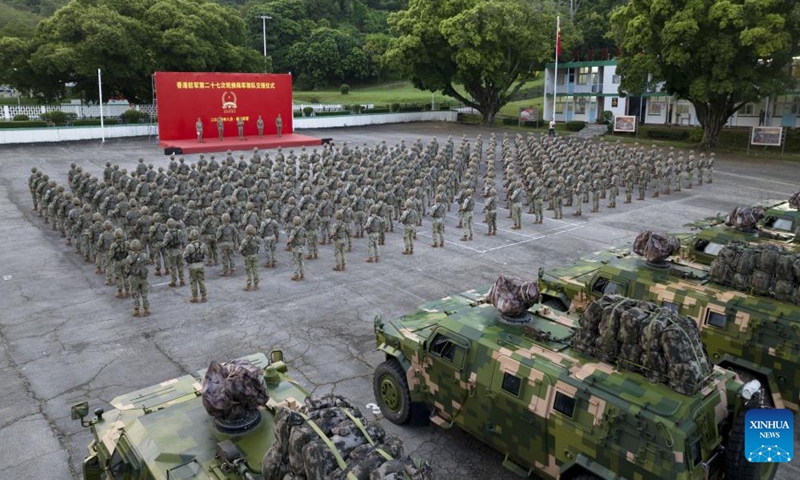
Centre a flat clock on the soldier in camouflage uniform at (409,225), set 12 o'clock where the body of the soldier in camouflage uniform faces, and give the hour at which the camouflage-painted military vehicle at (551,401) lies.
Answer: The camouflage-painted military vehicle is roughly at 7 o'clock from the soldier in camouflage uniform.

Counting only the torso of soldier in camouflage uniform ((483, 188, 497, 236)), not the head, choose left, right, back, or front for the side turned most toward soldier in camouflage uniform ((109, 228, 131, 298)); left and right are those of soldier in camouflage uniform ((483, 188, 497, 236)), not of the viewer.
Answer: left

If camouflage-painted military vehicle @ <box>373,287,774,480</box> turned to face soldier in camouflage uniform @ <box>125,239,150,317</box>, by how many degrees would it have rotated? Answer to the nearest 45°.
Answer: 0° — it already faces them

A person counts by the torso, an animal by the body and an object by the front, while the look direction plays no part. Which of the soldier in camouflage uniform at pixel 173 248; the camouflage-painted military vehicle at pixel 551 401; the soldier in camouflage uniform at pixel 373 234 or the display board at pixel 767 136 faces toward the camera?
the display board

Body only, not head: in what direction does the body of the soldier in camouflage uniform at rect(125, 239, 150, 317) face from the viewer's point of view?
away from the camera

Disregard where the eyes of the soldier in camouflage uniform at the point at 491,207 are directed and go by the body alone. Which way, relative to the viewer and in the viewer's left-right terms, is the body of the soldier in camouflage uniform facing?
facing away from the viewer and to the left of the viewer

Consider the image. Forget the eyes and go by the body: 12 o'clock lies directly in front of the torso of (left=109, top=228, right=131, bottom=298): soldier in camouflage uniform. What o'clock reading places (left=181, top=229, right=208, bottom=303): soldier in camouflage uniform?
(left=181, top=229, right=208, bottom=303): soldier in camouflage uniform is roughly at 4 o'clock from (left=109, top=228, right=131, bottom=298): soldier in camouflage uniform.

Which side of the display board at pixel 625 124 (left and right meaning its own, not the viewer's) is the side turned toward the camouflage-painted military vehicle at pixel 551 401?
front

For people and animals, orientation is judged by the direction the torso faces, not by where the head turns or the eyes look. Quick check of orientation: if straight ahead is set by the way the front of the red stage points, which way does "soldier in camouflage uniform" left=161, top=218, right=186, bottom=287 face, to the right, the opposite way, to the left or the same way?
the opposite way

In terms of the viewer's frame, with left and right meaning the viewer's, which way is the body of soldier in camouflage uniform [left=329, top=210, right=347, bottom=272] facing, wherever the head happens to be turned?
facing away from the viewer and to the left of the viewer

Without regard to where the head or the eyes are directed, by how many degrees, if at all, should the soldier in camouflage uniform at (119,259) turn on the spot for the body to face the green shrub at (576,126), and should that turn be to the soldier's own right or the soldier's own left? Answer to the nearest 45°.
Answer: approximately 45° to the soldier's own right

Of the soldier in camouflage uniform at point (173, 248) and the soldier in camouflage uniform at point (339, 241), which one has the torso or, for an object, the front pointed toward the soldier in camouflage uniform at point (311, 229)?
the soldier in camouflage uniform at point (339, 241)

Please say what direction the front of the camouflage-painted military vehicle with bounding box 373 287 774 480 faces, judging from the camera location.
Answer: facing away from the viewer and to the left of the viewer

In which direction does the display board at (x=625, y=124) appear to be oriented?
toward the camera

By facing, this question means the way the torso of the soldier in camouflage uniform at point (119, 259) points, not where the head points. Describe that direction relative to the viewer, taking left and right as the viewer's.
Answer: facing away from the viewer

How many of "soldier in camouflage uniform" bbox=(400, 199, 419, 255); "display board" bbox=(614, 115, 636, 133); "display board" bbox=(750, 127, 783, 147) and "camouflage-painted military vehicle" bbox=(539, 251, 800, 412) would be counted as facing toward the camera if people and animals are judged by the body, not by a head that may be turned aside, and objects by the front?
2

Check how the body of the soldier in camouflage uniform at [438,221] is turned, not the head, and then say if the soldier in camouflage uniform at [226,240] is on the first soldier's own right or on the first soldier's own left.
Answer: on the first soldier's own left

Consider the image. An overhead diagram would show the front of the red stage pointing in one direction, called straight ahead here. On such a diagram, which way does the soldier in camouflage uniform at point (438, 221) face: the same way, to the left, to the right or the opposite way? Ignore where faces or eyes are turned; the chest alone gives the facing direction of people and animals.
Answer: the opposite way
